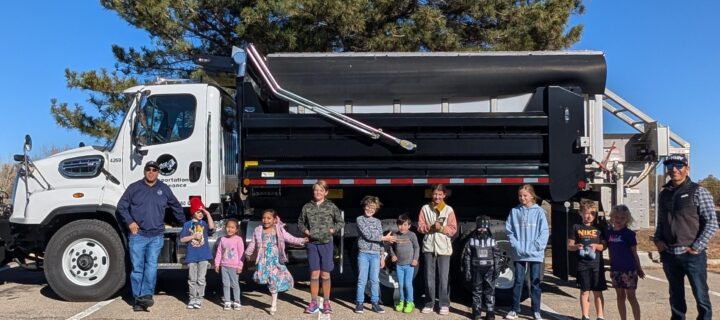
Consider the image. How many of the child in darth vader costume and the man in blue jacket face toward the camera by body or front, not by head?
2

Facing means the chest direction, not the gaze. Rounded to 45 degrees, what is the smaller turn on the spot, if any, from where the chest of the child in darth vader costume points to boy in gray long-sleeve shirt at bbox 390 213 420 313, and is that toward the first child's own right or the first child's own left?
approximately 90° to the first child's own right

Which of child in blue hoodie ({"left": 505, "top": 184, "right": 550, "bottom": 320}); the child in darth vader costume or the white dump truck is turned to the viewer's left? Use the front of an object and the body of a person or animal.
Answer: the white dump truck

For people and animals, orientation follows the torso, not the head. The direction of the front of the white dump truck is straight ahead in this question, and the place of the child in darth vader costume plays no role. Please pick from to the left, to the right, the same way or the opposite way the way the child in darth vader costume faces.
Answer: to the left

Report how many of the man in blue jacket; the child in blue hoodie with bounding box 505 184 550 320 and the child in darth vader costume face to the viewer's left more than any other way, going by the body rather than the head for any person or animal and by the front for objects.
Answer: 0

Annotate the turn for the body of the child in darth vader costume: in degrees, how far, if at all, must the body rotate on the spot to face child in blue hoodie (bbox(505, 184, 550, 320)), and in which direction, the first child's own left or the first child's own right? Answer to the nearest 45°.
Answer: approximately 90° to the first child's own left

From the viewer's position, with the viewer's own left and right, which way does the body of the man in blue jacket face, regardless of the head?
facing the viewer

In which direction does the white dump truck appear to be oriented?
to the viewer's left

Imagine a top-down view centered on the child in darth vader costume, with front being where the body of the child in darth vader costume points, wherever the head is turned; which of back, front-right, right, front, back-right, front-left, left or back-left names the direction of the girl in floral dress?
right

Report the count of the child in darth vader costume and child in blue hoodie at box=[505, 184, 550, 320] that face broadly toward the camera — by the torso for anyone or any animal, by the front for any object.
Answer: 2
